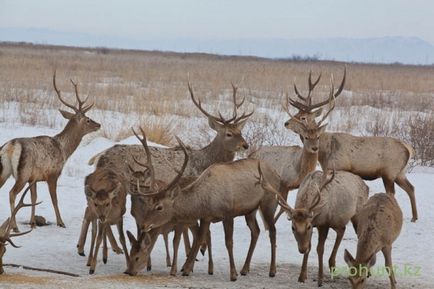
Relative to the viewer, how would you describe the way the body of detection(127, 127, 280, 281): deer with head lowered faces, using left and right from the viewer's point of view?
facing to the left of the viewer

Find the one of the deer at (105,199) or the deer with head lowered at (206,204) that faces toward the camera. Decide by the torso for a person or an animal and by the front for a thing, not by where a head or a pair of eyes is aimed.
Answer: the deer

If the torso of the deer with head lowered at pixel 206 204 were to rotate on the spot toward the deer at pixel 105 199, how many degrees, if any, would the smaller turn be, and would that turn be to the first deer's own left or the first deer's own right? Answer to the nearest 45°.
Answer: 0° — it already faces it

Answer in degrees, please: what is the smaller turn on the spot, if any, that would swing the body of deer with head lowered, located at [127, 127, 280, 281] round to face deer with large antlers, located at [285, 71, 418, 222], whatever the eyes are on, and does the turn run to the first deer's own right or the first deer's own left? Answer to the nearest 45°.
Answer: approximately 135° to the first deer's own right

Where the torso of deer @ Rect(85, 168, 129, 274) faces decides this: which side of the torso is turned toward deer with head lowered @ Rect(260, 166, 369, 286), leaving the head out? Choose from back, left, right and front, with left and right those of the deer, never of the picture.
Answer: left

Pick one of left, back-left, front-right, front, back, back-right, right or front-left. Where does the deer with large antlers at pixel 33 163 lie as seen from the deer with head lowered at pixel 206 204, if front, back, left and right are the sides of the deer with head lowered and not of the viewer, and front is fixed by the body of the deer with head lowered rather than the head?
front-right

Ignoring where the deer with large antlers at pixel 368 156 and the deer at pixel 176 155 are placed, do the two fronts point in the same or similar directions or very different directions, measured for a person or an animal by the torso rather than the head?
very different directions

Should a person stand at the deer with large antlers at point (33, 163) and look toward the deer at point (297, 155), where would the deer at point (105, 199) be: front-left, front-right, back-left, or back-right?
front-right

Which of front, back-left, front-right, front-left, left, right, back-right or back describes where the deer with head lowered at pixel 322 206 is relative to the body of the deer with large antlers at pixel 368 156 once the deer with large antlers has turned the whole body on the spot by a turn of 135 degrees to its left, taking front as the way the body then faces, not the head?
front-right

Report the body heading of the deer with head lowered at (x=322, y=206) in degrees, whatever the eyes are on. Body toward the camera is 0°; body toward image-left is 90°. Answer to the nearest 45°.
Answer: approximately 45°

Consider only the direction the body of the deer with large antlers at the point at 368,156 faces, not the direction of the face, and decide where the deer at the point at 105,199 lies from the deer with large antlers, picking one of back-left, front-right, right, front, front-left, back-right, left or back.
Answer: front-left

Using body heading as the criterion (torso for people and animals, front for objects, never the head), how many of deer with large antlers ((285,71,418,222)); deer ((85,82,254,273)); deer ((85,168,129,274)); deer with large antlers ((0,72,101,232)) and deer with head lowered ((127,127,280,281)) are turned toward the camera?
1

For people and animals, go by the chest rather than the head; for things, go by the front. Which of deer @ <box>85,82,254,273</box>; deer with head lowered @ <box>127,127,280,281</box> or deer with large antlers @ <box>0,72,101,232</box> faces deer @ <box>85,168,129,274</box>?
the deer with head lowered

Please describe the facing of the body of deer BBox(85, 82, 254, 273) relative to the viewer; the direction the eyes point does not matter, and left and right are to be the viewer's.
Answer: facing to the right of the viewer

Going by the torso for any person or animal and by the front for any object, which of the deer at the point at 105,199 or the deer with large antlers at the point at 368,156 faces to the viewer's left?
the deer with large antlers

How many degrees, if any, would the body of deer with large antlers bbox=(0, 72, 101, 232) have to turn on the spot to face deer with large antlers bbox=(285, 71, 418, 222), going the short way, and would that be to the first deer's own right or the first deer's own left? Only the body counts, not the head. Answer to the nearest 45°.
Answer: approximately 45° to the first deer's own right

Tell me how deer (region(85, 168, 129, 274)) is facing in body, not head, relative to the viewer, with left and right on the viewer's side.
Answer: facing the viewer

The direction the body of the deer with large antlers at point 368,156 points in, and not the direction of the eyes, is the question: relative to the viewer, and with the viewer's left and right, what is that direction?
facing to the left of the viewer

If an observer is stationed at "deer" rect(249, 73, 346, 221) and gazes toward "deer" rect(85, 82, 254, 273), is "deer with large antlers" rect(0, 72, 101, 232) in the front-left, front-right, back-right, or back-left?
front-right
